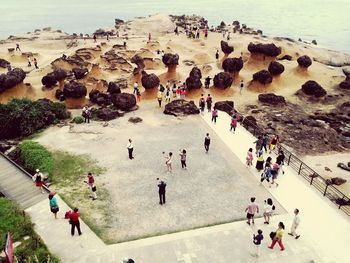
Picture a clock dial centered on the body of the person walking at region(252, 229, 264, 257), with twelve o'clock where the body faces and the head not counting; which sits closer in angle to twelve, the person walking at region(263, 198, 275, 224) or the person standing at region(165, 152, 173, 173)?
the person standing

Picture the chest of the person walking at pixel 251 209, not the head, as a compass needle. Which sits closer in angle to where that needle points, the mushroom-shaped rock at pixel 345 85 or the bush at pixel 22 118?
the mushroom-shaped rock

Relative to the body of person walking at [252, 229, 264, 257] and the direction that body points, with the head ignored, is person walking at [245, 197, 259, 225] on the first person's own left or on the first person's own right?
on the first person's own right

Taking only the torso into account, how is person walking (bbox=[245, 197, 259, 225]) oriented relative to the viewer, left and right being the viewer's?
facing away from the viewer

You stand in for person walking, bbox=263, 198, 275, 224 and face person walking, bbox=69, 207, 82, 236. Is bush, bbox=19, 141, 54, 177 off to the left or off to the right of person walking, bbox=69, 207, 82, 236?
right
